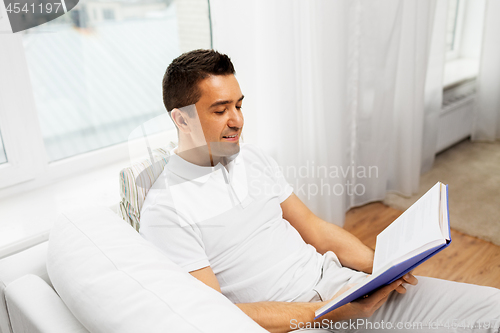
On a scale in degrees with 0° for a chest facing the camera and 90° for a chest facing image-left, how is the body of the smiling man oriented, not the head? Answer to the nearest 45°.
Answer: approximately 315°

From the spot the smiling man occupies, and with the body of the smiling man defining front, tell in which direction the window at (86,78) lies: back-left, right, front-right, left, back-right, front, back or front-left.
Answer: back

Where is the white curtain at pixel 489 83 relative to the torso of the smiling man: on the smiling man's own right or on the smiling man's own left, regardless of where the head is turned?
on the smiling man's own left

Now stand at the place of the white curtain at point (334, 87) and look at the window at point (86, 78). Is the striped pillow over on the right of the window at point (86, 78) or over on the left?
left

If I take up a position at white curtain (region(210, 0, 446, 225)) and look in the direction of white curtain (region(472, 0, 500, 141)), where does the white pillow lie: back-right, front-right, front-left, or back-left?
back-right
